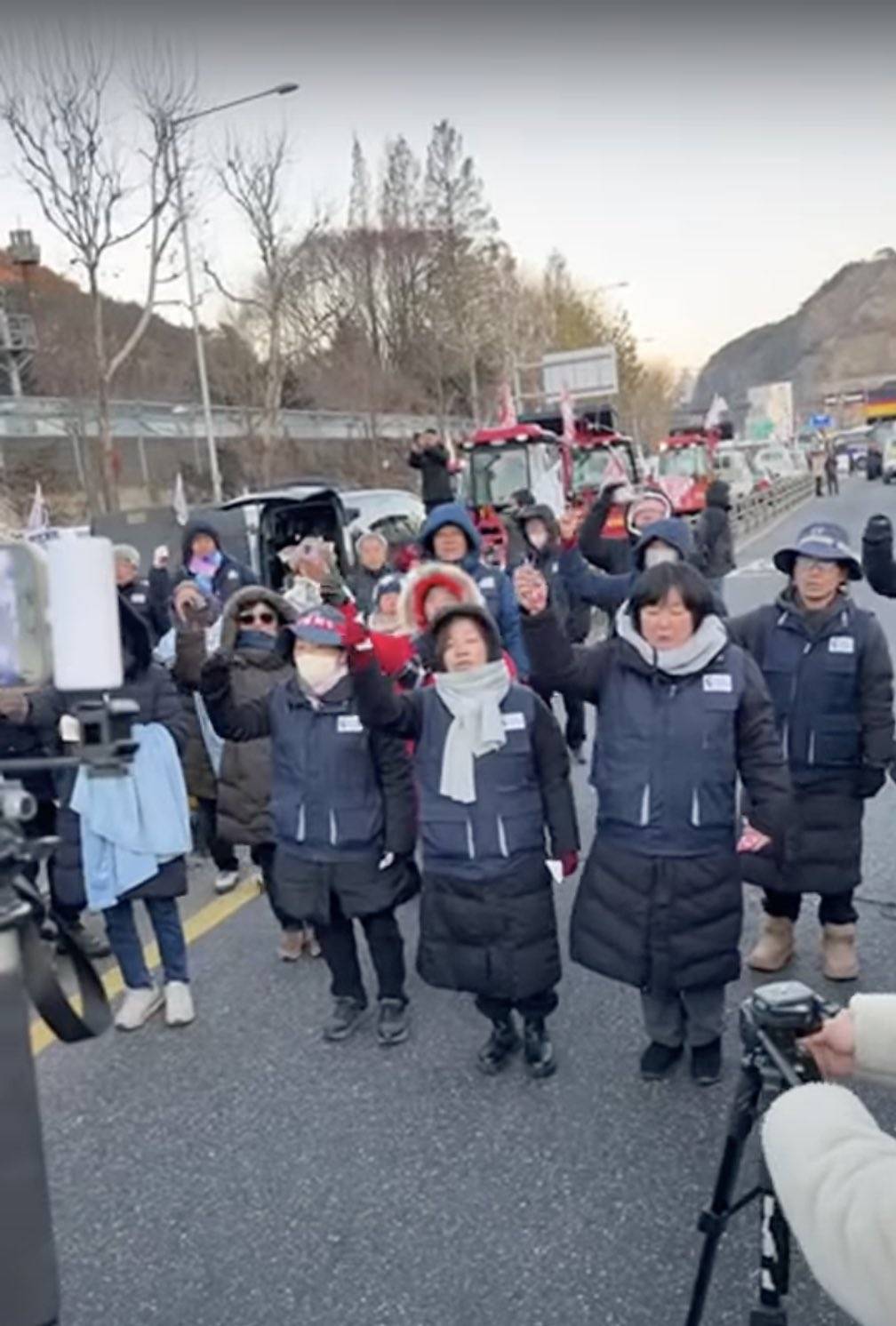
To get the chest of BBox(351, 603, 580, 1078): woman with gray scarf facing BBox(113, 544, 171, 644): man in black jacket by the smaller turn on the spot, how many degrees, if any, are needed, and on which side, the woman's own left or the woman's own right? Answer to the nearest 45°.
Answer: approximately 135° to the woman's own right

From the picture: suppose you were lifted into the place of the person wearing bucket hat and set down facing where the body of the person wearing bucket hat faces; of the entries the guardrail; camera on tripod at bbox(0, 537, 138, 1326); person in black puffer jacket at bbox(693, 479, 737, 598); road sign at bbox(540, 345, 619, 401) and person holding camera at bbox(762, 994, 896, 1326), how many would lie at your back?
3

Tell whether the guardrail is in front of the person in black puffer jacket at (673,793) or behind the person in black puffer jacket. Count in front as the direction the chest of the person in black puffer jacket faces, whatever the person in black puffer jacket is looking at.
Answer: behind

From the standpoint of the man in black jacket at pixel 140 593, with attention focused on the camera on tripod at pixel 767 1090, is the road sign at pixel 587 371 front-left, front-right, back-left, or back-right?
back-left

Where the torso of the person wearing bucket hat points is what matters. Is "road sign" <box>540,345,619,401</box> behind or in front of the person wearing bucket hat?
behind

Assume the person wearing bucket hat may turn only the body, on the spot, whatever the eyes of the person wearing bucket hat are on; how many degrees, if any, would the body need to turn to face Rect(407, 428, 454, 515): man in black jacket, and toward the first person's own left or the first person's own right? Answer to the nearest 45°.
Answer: approximately 135° to the first person's own right

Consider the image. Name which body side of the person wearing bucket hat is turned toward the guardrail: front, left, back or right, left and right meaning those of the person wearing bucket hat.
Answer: back

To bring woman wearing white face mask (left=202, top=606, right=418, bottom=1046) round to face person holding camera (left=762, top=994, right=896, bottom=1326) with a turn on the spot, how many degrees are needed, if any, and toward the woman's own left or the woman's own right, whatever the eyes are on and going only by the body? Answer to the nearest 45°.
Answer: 0° — they already face them

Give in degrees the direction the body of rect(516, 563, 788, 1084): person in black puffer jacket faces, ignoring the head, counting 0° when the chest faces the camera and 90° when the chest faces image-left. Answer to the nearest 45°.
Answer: approximately 0°

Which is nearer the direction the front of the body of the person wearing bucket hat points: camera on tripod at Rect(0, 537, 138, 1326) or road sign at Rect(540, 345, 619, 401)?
the camera on tripod

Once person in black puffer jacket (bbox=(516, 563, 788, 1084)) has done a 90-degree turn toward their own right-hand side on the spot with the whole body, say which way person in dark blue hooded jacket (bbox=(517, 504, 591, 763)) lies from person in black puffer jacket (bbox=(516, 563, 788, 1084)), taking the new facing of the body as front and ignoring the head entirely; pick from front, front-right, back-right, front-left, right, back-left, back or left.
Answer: right

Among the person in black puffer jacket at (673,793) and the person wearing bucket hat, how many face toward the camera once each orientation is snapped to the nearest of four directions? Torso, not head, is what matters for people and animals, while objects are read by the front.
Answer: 2

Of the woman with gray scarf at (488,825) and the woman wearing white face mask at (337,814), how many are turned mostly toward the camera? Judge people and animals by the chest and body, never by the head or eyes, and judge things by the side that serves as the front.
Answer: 2

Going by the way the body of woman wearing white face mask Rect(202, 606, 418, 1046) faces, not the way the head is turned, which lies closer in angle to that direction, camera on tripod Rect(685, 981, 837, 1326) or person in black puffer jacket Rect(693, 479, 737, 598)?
the camera on tripod
